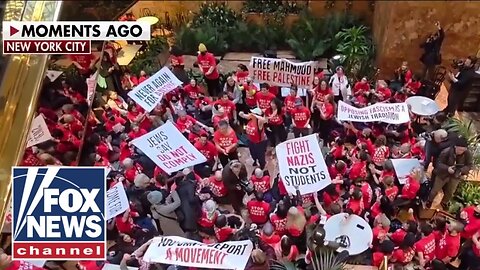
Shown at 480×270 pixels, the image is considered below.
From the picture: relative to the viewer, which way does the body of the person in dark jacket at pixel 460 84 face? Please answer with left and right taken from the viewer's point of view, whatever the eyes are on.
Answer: facing to the left of the viewer

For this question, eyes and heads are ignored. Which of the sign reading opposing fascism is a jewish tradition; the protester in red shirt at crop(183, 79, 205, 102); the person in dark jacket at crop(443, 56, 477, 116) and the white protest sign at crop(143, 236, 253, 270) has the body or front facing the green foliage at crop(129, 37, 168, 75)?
the person in dark jacket

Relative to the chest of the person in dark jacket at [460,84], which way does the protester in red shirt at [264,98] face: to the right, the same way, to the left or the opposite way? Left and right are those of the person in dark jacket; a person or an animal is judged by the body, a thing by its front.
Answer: to the left

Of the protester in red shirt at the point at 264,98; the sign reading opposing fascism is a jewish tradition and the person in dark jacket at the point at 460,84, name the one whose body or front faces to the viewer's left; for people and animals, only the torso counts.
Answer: the person in dark jacket

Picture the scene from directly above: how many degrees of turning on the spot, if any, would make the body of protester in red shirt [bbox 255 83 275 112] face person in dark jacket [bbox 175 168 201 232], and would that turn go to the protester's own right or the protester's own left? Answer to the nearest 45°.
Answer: approximately 45° to the protester's own right

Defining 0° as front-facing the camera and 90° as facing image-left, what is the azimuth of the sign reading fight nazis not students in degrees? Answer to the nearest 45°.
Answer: approximately 0°

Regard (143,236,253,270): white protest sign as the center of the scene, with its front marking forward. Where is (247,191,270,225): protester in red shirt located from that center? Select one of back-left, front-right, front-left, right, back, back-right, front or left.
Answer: back-left

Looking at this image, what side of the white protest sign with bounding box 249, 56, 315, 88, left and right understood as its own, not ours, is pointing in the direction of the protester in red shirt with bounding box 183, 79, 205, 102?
right
